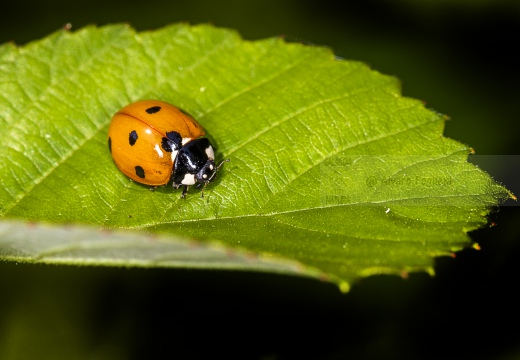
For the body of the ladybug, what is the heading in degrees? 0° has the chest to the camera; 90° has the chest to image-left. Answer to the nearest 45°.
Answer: approximately 315°
